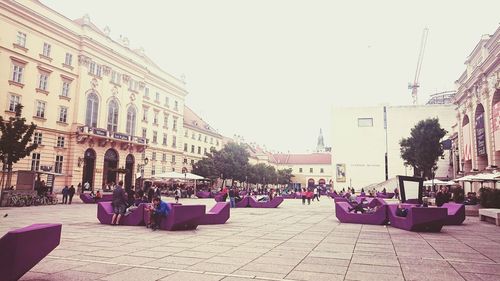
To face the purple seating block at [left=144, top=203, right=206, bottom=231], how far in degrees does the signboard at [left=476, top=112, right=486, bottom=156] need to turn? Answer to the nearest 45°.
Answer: approximately 45° to its left

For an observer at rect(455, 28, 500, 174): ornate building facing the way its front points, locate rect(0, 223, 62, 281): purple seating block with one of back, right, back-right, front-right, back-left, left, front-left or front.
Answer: front-left

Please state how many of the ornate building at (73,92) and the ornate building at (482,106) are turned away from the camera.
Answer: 0

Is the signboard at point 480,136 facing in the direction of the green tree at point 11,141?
yes

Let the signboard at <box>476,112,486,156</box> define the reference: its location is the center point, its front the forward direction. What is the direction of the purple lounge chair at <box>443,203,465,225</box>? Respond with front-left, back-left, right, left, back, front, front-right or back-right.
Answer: front-left

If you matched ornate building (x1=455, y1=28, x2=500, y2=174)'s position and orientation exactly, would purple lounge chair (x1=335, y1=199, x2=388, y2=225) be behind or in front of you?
in front

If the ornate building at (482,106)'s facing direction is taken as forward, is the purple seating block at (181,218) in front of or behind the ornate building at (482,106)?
in front

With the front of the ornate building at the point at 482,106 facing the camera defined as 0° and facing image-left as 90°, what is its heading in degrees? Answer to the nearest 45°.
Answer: approximately 45°

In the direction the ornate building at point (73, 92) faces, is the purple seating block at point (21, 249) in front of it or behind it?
in front

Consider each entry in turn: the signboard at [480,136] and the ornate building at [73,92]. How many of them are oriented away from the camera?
0

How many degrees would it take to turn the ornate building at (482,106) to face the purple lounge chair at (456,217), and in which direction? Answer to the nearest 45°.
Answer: approximately 45° to its left

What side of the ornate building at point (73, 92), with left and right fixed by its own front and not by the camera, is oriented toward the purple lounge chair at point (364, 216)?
front

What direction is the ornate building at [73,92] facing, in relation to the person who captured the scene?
facing the viewer and to the right of the viewer

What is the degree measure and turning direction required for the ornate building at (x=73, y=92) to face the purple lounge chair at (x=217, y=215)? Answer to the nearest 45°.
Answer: approximately 45° to its right
